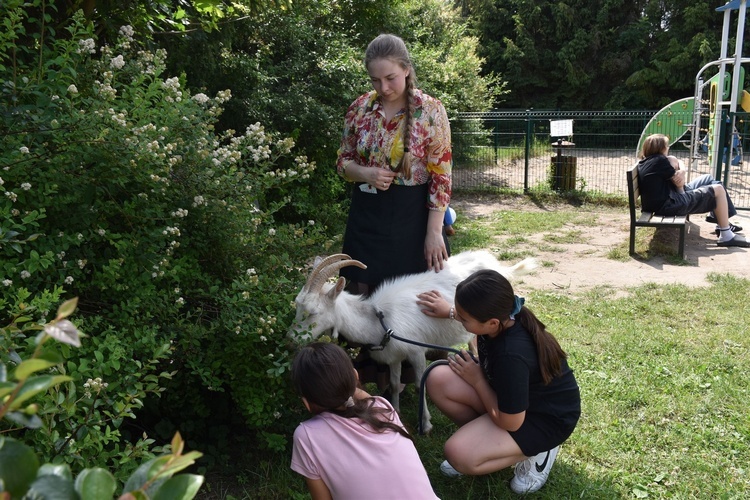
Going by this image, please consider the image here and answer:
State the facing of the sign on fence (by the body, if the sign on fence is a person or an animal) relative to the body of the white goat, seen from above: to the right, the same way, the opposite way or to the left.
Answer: to the left

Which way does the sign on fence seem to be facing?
toward the camera

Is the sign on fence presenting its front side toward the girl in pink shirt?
yes

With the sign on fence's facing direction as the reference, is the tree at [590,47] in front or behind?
behind

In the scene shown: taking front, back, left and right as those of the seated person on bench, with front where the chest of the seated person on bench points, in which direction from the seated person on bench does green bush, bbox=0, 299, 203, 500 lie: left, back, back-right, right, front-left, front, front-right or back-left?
right

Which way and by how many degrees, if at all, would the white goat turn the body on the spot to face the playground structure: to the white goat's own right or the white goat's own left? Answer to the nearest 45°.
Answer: approximately 135° to the white goat's own right

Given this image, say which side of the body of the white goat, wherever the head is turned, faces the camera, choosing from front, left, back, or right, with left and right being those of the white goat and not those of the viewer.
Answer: left

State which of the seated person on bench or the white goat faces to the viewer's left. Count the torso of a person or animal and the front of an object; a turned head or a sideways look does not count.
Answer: the white goat

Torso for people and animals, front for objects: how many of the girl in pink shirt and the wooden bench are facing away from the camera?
1

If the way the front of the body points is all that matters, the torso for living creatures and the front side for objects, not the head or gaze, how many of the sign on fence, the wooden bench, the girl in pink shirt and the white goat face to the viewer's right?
1

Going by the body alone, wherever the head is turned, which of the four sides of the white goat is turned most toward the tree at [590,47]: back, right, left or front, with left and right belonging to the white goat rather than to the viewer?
right

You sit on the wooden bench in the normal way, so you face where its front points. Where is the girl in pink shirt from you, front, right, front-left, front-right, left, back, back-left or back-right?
right

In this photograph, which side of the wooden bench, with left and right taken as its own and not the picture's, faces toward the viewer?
right

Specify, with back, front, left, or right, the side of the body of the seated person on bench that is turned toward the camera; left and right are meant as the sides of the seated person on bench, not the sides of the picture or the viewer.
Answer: right

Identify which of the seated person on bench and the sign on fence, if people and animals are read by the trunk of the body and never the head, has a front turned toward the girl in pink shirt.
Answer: the sign on fence

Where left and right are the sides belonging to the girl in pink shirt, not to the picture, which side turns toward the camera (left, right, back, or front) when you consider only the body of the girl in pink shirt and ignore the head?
back

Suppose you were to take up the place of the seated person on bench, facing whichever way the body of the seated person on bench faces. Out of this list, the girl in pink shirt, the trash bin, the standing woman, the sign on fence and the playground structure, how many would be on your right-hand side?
2
